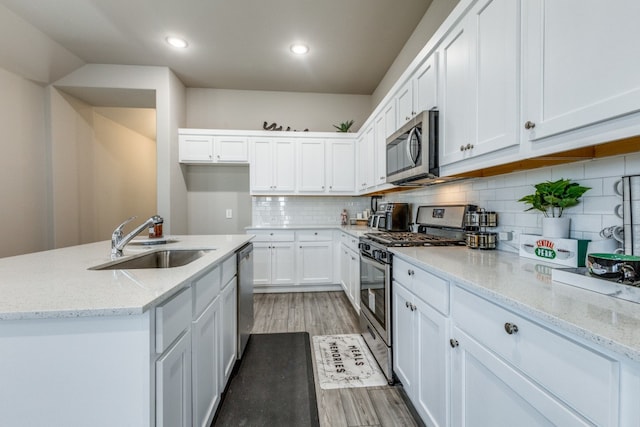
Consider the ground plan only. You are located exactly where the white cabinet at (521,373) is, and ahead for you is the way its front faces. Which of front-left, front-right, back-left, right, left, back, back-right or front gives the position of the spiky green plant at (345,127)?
right

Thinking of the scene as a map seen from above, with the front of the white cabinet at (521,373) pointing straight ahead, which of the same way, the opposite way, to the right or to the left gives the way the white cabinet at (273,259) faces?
to the left

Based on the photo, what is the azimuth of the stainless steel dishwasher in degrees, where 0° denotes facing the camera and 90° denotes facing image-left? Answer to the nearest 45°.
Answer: approximately 270°

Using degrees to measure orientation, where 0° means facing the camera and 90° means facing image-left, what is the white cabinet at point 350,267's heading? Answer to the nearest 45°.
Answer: approximately 90°

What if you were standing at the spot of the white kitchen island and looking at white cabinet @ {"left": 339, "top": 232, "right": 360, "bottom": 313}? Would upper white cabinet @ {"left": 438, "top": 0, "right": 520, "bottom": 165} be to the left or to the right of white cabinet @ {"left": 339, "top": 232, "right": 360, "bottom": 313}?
right

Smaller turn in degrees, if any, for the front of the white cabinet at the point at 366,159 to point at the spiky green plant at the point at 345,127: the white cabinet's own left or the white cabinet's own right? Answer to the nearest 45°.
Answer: approximately 45° to the white cabinet's own right

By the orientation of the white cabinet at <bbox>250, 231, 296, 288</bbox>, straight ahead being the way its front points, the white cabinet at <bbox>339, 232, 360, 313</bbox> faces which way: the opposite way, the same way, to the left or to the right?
to the right

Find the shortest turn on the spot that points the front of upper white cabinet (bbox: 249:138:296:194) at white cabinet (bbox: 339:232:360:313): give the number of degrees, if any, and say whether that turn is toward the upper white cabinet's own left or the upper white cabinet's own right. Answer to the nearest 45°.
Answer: approximately 45° to the upper white cabinet's own left

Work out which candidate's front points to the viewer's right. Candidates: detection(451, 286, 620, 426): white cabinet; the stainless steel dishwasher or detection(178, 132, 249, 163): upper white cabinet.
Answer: the stainless steel dishwasher

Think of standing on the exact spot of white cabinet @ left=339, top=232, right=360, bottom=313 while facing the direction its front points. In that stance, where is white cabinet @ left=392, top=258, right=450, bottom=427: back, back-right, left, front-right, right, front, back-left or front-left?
left

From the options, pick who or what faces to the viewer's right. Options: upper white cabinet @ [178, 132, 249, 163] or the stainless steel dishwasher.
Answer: the stainless steel dishwasher

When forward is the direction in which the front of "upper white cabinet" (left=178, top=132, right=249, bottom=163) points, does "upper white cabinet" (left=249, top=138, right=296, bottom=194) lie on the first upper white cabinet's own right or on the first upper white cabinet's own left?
on the first upper white cabinet's own left

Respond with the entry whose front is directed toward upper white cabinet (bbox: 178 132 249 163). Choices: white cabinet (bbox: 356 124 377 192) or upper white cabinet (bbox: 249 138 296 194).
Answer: the white cabinet

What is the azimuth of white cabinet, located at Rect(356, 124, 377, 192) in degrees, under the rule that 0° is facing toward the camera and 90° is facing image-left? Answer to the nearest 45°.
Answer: approximately 90°

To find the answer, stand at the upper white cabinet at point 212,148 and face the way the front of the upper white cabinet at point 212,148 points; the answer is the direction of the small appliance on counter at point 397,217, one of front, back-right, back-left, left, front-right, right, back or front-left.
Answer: front-left

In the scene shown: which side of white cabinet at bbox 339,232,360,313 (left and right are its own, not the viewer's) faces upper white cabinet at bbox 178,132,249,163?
front
